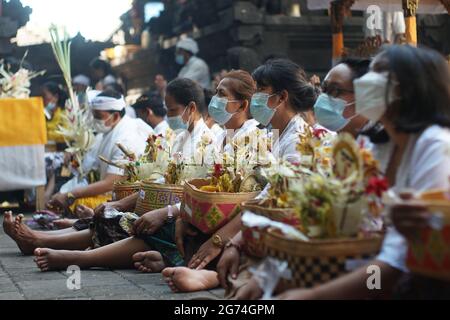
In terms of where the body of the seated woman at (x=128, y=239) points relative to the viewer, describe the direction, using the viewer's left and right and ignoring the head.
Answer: facing to the left of the viewer

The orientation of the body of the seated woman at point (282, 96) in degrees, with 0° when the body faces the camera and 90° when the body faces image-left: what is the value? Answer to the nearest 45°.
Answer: approximately 90°

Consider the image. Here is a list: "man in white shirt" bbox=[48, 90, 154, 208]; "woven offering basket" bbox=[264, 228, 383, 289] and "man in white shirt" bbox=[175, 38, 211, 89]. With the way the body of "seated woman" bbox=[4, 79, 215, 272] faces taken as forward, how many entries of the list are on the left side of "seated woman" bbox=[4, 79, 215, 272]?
1

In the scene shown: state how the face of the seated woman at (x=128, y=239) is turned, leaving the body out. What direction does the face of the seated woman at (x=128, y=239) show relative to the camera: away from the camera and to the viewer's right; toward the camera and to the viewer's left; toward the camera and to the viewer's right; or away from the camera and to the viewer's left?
toward the camera and to the viewer's left

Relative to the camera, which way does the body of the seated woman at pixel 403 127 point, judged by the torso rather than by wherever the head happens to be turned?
to the viewer's left

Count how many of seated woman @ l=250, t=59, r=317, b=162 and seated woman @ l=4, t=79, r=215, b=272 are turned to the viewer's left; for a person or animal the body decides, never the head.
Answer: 2

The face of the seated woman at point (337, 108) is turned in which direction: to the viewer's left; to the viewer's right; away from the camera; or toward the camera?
to the viewer's left

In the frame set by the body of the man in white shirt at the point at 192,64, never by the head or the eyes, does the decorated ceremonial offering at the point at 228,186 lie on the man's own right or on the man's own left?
on the man's own left

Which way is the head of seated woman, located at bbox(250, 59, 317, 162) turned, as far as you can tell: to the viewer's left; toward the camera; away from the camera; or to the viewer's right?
to the viewer's left

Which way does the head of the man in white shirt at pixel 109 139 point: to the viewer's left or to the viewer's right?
to the viewer's left
